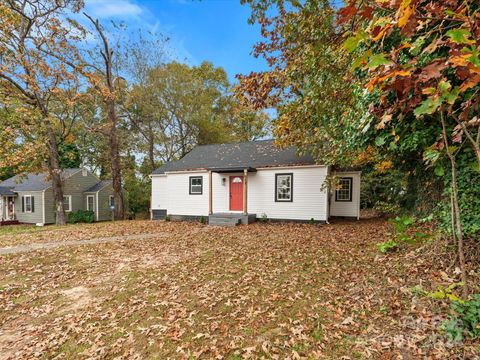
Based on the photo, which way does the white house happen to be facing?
toward the camera

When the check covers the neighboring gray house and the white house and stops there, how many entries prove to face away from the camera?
0

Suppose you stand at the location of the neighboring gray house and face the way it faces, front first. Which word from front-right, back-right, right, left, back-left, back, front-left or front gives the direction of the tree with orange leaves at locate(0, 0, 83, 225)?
front-left

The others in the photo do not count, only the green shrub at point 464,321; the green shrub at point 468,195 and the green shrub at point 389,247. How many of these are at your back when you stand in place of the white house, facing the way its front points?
0

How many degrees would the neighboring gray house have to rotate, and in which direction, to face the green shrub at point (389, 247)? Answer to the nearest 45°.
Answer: approximately 45° to its left

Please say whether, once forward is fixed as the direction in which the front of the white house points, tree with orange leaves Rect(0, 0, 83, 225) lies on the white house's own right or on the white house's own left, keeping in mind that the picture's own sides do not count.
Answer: on the white house's own right

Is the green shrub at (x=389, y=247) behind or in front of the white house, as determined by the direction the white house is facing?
in front

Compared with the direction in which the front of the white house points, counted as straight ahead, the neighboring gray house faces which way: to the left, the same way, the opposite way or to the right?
the same way

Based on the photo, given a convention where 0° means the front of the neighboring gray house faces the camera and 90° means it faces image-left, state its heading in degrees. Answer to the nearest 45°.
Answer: approximately 45°
